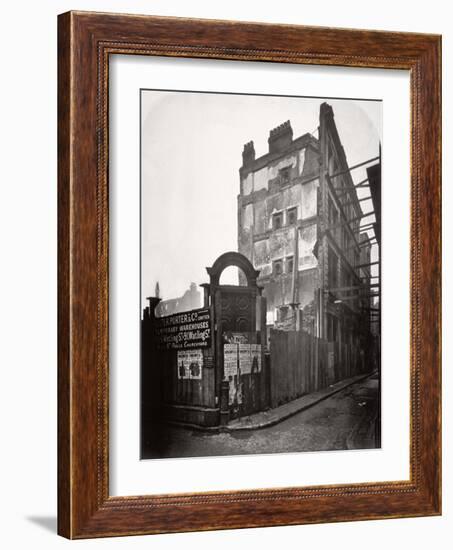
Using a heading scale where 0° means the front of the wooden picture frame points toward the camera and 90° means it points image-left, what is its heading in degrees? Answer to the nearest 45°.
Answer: approximately 315°
